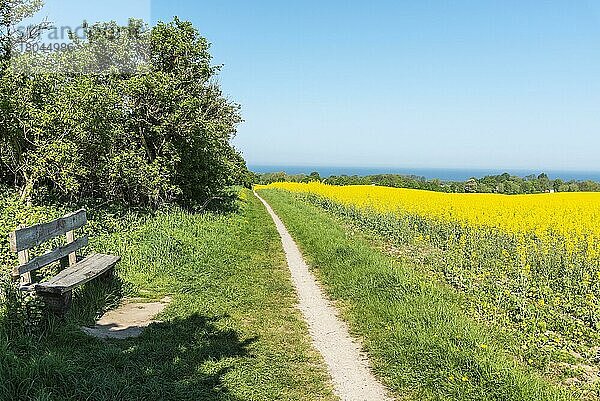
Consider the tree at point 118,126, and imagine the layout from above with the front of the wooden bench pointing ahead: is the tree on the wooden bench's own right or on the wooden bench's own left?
on the wooden bench's own left

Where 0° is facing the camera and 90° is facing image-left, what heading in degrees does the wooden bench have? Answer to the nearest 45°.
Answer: approximately 315°
